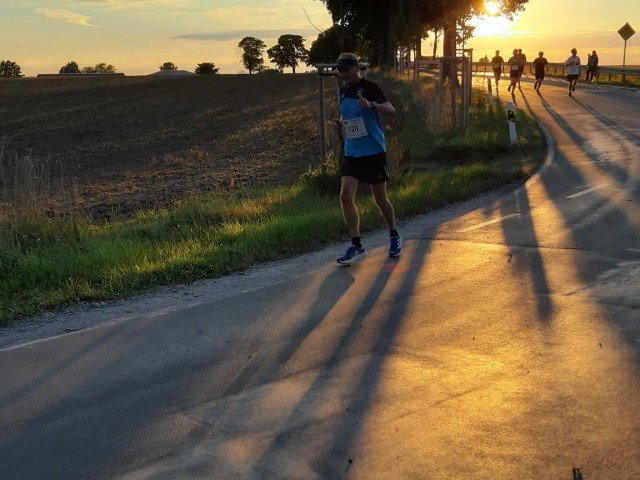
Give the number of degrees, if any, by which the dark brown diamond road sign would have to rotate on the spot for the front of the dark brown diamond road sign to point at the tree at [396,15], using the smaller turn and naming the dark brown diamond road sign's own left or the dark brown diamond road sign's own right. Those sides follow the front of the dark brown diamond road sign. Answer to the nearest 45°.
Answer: approximately 90° to the dark brown diamond road sign's own right

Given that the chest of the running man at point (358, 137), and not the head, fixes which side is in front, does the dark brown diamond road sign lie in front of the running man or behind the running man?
behind

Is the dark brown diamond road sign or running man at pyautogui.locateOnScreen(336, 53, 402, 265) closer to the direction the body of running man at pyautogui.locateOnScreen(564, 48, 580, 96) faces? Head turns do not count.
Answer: the running man

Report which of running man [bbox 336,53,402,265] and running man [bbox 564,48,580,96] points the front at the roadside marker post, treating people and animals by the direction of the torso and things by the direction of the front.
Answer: running man [bbox 564,48,580,96]

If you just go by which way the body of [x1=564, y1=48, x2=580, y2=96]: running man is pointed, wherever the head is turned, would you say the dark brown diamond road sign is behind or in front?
behind

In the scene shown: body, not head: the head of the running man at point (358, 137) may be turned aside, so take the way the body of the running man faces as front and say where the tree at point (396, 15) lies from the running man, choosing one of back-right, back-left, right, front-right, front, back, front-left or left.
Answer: back-right

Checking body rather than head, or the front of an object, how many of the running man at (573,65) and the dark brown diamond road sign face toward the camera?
2
